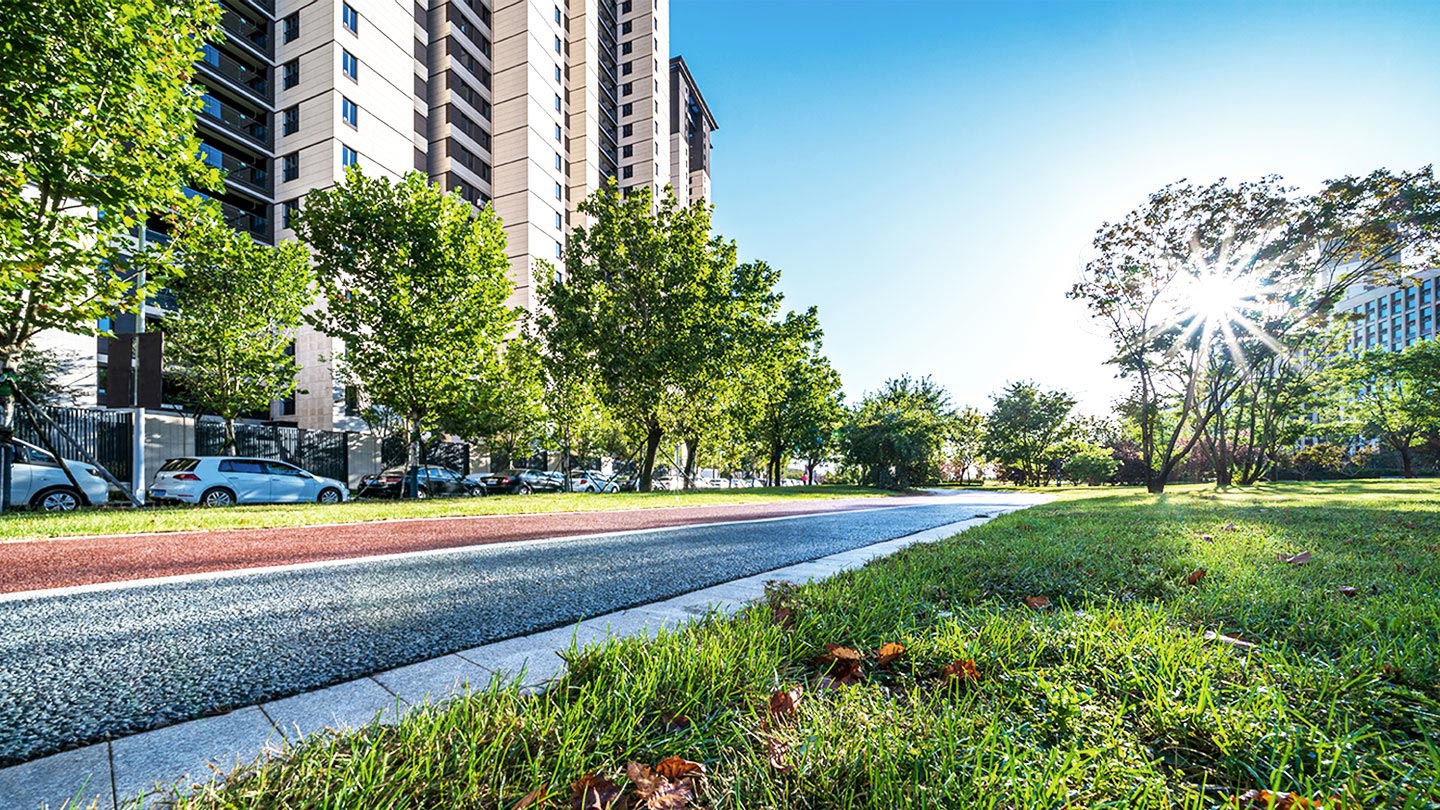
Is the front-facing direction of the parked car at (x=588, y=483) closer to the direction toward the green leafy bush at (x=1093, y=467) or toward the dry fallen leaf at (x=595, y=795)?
the green leafy bush

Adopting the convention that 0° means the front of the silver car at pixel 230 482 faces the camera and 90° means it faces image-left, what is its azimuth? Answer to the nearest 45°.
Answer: approximately 225°

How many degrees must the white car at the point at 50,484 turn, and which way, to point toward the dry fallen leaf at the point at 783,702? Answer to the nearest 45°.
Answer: approximately 90° to its right

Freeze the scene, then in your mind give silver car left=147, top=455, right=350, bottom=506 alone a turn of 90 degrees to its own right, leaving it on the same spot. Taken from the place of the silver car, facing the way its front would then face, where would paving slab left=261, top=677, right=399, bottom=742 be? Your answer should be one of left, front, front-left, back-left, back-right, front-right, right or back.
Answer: front-right

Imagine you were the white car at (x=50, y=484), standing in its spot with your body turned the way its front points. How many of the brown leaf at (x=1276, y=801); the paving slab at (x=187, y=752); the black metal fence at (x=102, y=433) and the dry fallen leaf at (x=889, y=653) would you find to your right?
3

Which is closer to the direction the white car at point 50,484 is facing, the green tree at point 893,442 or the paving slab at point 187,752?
the green tree

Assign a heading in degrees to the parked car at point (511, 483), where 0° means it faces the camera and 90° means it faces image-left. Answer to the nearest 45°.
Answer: approximately 225°

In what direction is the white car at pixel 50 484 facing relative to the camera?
to the viewer's right

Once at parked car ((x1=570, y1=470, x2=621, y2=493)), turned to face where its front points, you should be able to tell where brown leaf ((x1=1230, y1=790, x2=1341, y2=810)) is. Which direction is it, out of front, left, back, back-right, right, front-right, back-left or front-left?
back-right
